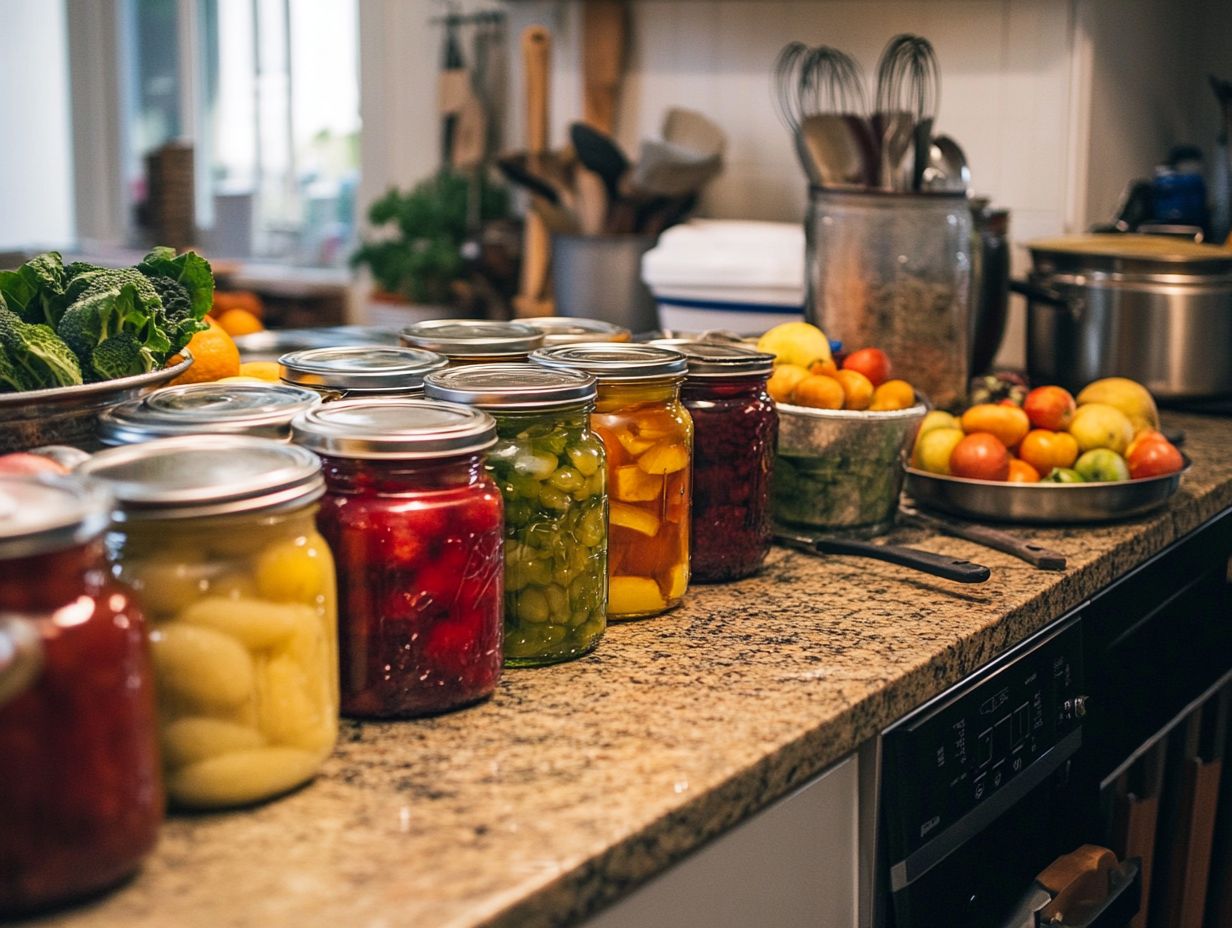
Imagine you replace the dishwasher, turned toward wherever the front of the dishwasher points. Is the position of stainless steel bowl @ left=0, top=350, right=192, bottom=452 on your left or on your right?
on your right

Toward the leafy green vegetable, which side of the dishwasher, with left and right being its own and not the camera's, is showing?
right

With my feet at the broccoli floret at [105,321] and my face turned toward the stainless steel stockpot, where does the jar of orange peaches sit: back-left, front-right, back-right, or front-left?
front-right
